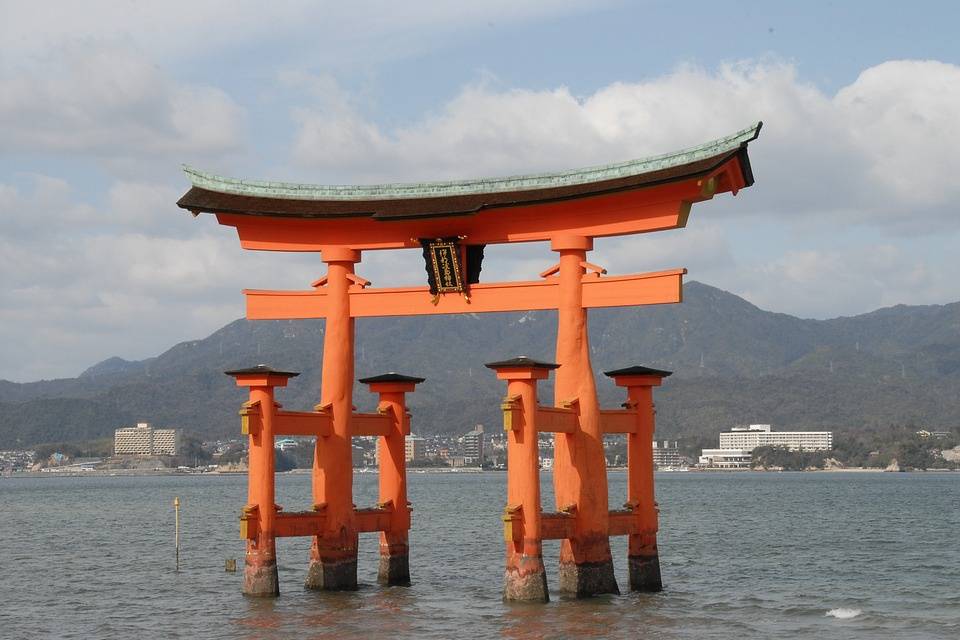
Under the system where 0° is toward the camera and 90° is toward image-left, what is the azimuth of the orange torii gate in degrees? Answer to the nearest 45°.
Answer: approximately 45°
